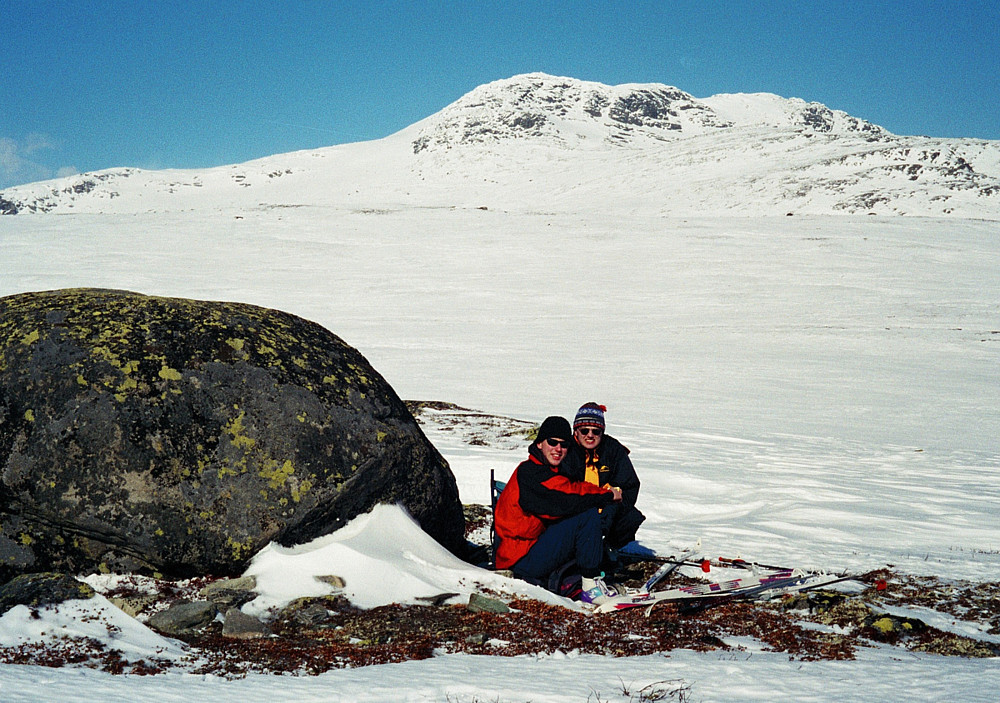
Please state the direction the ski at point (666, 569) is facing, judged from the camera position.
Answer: facing away from the viewer and to the right of the viewer

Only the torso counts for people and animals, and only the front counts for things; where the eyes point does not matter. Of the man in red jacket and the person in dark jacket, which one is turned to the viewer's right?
the man in red jacket

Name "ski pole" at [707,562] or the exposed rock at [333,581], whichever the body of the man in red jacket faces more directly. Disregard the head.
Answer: the ski pole

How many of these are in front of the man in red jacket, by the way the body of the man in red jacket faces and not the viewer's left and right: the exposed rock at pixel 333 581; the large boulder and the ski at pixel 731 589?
1

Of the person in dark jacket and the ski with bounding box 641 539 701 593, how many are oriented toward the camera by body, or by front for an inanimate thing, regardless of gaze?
1

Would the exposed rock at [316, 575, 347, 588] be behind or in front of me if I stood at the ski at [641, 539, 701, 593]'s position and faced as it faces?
behind

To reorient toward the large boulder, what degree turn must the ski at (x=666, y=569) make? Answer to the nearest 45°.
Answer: approximately 180°

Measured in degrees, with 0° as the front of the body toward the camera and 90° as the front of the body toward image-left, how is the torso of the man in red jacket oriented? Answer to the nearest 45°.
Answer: approximately 270°

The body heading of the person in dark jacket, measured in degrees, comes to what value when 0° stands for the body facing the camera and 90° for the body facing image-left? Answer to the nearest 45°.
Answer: approximately 0°
